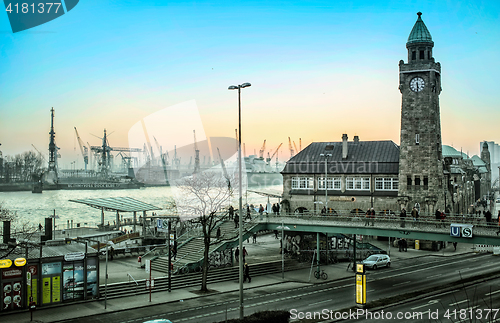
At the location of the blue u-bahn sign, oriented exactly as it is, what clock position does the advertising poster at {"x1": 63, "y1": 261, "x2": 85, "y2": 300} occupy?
The advertising poster is roughly at 2 o'clock from the blue u-bahn sign.

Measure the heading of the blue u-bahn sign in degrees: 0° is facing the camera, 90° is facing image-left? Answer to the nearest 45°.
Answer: approximately 0°

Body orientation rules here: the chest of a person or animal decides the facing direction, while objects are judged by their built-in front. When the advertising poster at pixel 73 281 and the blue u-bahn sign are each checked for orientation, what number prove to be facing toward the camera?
2

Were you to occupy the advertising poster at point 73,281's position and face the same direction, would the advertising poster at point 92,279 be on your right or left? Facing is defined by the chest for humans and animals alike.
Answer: on your left

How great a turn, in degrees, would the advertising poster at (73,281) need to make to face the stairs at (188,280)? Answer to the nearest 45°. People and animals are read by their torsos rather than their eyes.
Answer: approximately 135° to its left

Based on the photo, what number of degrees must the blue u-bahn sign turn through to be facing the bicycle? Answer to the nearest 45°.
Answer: approximately 90° to its right

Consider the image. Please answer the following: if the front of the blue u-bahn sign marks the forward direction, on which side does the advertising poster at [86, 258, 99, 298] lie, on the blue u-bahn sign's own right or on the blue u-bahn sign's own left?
on the blue u-bahn sign's own right
